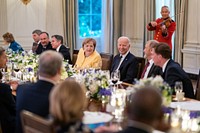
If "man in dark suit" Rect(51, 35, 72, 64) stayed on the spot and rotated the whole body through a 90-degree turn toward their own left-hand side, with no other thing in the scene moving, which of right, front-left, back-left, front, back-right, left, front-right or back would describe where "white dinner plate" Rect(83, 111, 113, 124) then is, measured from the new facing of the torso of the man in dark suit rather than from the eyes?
front-right

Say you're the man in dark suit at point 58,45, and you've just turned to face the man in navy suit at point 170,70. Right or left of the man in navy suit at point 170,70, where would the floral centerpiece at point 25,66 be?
right

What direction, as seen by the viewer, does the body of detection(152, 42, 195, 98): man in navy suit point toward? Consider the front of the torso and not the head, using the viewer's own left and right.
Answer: facing to the left of the viewer

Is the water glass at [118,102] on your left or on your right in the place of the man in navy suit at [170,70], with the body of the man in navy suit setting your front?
on your left

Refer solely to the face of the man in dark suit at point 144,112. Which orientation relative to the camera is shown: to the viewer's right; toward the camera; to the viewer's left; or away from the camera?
away from the camera

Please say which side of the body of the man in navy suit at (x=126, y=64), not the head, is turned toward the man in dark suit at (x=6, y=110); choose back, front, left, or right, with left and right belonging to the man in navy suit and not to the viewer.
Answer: front

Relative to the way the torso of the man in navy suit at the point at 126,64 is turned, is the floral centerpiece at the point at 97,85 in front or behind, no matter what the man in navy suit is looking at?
in front

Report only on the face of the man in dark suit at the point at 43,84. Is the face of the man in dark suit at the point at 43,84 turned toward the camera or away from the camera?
away from the camera

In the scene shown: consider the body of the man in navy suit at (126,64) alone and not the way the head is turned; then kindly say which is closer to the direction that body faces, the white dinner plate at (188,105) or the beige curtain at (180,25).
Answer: the white dinner plate

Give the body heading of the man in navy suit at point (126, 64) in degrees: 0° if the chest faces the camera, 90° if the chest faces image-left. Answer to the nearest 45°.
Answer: approximately 45°

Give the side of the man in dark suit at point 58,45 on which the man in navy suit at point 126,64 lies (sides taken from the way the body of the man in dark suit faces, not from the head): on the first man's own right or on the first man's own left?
on the first man's own left

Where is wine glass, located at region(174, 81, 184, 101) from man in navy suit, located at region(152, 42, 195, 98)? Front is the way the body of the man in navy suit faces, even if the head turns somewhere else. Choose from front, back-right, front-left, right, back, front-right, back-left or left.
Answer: left

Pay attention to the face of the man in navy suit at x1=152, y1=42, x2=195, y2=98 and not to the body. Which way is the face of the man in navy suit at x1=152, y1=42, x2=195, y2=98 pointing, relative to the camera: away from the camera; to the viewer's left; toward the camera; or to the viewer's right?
to the viewer's left

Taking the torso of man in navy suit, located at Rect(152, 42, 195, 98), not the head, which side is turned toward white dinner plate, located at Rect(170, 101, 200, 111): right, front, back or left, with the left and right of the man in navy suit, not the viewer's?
left
